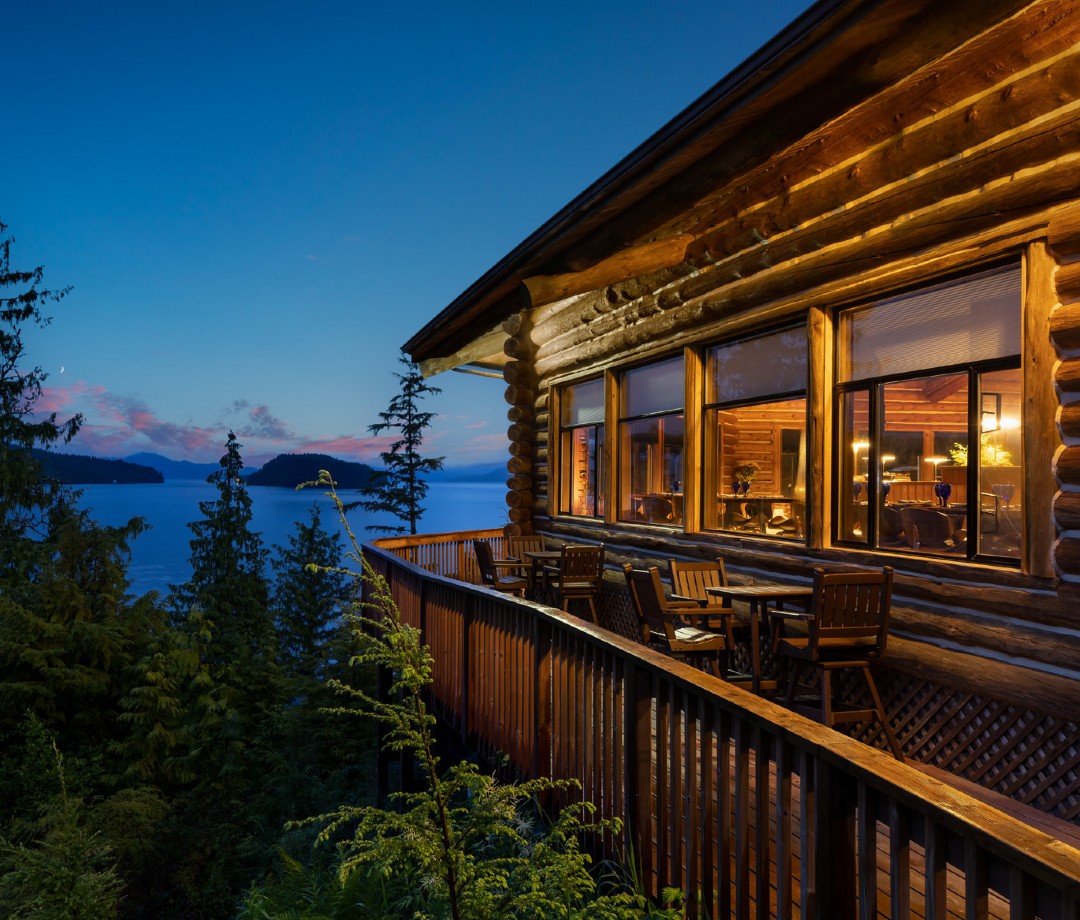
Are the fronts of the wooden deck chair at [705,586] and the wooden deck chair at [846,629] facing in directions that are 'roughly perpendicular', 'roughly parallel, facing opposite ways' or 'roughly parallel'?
roughly parallel, facing opposite ways

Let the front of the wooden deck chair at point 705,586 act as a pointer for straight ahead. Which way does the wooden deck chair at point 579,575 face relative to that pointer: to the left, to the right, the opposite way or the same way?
the opposite way

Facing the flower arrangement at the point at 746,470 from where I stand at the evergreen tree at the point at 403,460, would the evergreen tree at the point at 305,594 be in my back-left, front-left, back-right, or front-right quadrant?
front-right

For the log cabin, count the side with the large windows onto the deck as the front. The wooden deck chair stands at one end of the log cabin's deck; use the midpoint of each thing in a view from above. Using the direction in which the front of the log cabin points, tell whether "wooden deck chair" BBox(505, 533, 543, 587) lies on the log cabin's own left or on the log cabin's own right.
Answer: on the log cabin's own right

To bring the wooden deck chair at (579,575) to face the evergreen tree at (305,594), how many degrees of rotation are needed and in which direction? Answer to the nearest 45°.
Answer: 0° — it already faces it

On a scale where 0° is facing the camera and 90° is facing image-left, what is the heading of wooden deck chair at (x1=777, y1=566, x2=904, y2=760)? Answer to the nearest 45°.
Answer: approximately 135°

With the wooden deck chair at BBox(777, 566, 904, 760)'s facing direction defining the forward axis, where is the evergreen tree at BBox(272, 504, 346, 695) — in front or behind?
in front

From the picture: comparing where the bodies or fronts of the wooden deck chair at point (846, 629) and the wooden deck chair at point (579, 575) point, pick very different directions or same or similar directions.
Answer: same or similar directions

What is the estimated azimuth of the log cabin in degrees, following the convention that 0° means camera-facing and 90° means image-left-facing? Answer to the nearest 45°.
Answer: approximately 45°

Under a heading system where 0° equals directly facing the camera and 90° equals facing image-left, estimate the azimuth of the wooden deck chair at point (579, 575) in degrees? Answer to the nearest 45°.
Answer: approximately 135°

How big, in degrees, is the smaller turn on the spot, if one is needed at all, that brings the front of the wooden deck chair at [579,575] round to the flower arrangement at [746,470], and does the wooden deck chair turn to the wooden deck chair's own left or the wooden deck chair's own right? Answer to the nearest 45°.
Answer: approximately 135° to the wooden deck chair's own right
